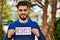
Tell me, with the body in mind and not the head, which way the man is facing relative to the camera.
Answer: toward the camera
